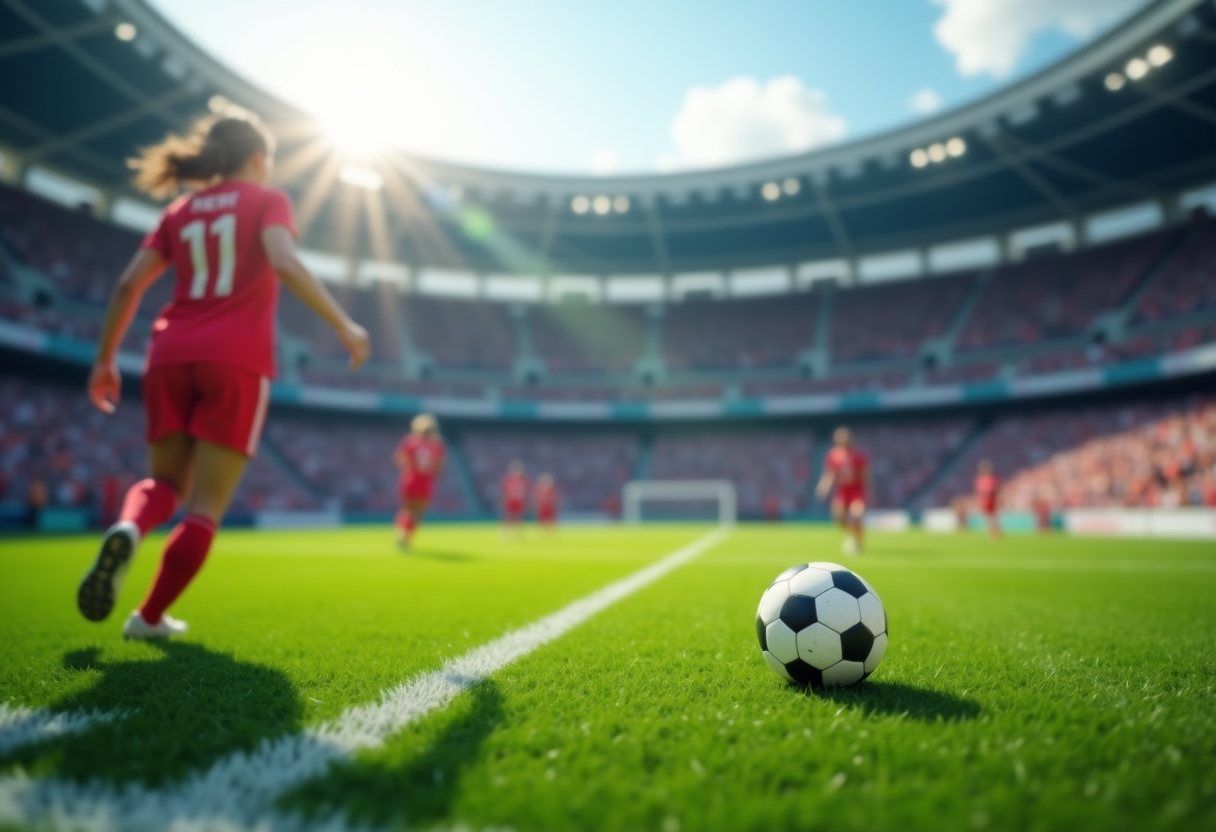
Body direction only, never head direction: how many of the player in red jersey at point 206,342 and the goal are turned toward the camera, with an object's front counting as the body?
1

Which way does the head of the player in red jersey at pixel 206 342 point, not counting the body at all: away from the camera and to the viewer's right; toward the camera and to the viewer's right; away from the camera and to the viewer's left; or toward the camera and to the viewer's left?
away from the camera and to the viewer's right

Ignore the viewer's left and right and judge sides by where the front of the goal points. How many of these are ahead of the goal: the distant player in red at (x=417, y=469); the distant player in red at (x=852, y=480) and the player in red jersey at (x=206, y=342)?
3

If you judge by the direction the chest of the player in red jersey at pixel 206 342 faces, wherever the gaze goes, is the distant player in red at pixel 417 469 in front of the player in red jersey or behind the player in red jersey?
in front

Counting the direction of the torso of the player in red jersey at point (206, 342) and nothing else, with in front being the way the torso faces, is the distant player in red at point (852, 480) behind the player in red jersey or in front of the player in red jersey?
in front

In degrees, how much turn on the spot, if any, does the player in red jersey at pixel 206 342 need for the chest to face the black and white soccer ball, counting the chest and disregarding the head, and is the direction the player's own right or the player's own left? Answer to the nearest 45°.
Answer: approximately 90° to the player's own right

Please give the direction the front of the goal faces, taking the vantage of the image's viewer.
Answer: facing the viewer

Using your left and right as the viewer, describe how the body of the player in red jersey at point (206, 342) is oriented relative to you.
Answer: facing away from the viewer and to the right of the viewer

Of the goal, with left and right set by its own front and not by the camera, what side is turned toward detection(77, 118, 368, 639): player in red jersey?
front

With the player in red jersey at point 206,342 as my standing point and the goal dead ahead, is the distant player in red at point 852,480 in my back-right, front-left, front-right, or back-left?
front-right

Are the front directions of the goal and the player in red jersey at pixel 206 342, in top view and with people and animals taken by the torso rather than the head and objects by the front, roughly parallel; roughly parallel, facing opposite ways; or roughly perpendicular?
roughly parallel, facing opposite ways

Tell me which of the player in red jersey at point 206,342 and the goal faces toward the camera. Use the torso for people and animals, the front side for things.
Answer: the goal
